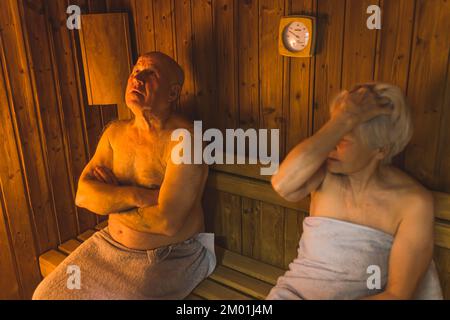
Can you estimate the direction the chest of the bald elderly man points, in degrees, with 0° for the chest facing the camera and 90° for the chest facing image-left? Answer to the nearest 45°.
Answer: approximately 45°

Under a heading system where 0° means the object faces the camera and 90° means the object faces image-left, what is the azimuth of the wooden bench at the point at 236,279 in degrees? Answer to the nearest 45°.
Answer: approximately 45°

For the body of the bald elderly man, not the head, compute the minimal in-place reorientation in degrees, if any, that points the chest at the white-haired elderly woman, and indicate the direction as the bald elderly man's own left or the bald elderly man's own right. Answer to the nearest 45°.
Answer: approximately 90° to the bald elderly man's own left
